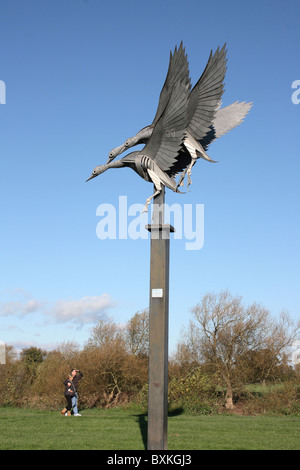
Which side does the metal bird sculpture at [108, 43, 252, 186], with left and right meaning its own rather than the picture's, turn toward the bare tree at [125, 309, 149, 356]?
right

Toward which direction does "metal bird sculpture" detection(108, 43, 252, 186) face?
to the viewer's left

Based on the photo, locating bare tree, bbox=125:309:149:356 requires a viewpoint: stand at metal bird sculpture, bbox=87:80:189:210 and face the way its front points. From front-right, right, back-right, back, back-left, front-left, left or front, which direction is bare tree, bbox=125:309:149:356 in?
right

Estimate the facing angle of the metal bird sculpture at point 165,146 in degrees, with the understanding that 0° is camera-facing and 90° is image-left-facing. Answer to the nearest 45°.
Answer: approximately 90°

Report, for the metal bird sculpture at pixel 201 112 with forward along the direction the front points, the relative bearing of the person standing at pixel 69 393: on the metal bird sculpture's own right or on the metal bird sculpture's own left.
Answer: on the metal bird sculpture's own right

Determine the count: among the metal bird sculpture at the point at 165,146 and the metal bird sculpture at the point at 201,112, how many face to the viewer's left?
2
